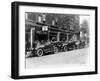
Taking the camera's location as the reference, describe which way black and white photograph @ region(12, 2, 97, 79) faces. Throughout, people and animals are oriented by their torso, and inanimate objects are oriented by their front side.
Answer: facing the viewer and to the right of the viewer
